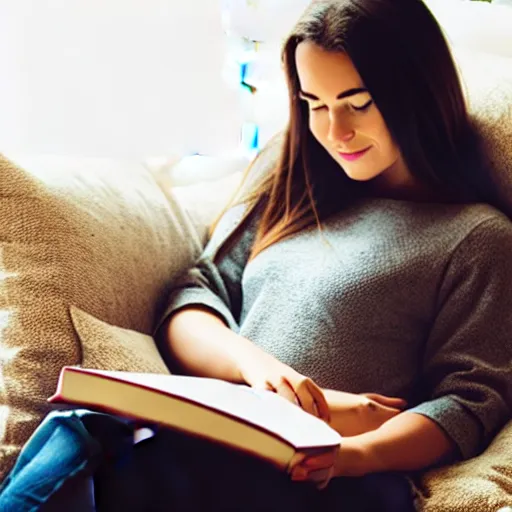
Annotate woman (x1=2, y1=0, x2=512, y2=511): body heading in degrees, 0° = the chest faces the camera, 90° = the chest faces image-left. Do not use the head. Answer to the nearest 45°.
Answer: approximately 45°

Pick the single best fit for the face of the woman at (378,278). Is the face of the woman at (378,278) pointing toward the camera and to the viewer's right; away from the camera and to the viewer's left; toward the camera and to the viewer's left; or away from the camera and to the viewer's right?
toward the camera and to the viewer's left
